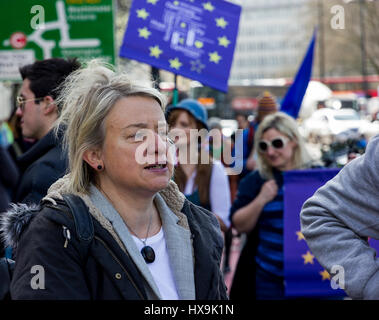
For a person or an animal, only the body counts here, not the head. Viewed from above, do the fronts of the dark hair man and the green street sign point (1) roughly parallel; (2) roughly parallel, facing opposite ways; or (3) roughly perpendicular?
roughly perpendicular

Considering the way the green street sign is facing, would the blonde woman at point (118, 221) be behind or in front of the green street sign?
in front

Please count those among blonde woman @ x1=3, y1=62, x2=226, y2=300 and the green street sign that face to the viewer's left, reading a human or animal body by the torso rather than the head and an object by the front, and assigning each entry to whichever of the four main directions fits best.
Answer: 0

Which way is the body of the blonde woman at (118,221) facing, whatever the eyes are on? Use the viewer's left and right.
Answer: facing the viewer and to the right of the viewer

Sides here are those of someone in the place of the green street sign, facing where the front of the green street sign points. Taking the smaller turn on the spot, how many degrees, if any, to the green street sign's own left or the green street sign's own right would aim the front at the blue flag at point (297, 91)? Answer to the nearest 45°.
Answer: approximately 45° to the green street sign's own left

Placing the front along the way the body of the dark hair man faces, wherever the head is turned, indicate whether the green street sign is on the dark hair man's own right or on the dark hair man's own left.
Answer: on the dark hair man's own right

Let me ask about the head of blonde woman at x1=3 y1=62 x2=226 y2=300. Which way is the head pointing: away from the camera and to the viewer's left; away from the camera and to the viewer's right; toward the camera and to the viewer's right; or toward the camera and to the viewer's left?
toward the camera and to the viewer's right
